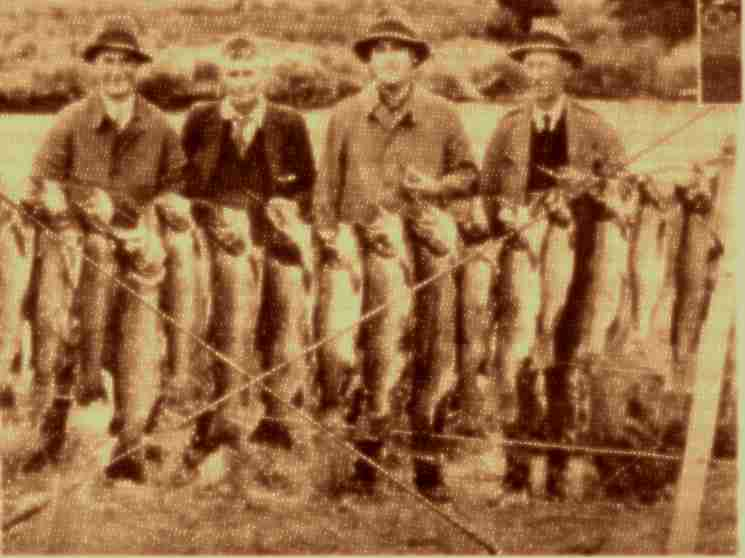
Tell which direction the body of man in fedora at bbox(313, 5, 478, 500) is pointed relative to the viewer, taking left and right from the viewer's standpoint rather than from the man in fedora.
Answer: facing the viewer

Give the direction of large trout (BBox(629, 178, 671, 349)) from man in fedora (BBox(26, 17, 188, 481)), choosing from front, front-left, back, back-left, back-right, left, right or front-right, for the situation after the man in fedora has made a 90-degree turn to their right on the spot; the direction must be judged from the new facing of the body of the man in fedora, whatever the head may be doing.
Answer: back

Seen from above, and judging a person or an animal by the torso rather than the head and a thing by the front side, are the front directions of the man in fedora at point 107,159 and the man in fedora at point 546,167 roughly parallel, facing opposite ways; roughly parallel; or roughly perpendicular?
roughly parallel

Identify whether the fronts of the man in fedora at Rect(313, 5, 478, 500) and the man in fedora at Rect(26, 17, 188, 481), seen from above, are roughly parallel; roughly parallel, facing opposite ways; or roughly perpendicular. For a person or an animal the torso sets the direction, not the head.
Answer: roughly parallel

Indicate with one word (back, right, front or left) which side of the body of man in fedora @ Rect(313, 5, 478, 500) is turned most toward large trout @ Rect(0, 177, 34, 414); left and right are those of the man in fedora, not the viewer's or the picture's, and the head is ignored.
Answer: right

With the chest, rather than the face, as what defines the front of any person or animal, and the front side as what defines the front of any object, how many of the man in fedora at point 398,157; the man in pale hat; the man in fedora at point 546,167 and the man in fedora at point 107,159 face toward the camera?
4

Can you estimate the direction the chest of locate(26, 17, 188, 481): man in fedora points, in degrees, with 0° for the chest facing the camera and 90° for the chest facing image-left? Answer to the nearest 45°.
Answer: approximately 0°

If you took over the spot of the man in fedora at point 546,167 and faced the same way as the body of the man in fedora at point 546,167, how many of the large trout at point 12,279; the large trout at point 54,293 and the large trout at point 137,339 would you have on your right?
3

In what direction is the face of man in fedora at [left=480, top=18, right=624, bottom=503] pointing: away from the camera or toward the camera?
toward the camera
